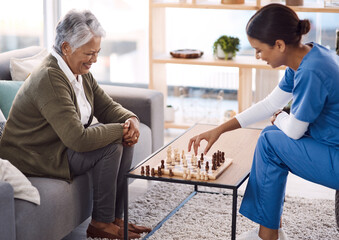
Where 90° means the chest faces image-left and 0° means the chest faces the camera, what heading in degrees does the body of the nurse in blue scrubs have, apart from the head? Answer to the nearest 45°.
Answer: approximately 90°

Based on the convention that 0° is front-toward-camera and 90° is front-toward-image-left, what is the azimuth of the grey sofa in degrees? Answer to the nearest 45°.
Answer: approximately 315°

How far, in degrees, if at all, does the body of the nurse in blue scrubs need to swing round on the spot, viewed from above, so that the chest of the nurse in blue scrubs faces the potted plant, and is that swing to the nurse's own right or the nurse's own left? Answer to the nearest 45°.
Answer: approximately 90° to the nurse's own right

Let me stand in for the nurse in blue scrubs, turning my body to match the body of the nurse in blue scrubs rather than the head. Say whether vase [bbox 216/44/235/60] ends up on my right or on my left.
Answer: on my right

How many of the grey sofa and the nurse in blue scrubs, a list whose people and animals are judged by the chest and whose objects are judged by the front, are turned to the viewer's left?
1

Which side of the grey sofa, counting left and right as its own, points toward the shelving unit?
left

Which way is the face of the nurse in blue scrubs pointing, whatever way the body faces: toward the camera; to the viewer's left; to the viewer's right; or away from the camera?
to the viewer's left

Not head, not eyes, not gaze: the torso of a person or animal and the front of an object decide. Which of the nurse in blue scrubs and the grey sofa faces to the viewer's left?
the nurse in blue scrubs

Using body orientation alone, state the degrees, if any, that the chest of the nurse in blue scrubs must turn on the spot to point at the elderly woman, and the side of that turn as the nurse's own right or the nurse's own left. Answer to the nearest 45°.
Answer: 0° — they already face them
